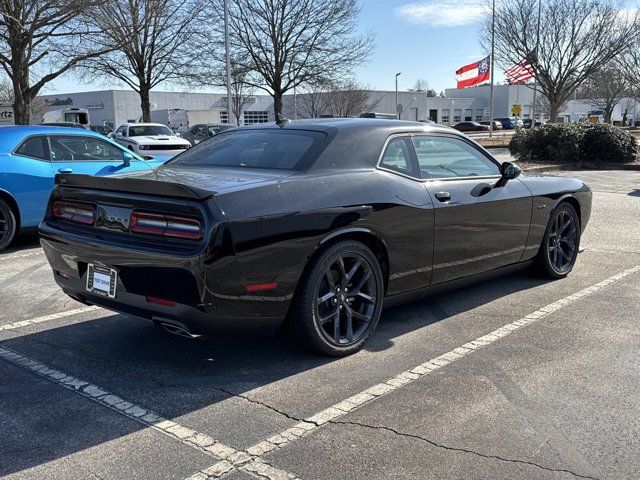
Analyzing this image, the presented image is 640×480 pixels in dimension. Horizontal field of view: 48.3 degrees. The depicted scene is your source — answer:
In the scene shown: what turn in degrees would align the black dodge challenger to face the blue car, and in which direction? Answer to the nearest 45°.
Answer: approximately 90° to its left

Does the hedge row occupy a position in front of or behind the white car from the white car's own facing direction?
in front

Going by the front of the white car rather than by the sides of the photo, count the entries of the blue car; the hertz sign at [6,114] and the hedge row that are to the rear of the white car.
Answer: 1

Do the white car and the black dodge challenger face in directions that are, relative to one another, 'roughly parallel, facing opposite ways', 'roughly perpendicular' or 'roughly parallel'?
roughly perpendicular

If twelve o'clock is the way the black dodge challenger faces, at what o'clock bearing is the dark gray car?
The dark gray car is roughly at 10 o'clock from the black dodge challenger.

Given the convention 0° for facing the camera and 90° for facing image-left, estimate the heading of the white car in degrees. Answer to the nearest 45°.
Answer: approximately 315°

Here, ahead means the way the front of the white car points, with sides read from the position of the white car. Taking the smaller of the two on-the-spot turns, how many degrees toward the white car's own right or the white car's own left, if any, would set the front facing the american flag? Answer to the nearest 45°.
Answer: approximately 90° to the white car's own left

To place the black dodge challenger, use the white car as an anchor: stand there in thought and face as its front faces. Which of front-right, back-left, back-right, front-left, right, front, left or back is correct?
front-right

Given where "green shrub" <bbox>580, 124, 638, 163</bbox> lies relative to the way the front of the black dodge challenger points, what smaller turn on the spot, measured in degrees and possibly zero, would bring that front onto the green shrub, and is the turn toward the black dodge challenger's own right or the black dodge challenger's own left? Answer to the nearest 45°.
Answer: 0° — it already faces it

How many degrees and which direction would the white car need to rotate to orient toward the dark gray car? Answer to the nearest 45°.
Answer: approximately 135° to its left

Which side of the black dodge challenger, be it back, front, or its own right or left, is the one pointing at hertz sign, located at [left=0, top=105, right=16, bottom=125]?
left

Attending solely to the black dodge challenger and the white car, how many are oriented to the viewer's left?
0

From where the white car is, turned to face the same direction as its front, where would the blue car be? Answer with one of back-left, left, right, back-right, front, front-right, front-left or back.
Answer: front-right

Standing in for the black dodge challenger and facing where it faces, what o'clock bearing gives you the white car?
The white car is roughly at 10 o'clock from the black dodge challenger.

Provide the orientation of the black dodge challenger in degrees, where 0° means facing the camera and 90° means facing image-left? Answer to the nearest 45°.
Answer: approximately 225°

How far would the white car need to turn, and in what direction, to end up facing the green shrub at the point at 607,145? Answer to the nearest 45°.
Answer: approximately 45° to its left

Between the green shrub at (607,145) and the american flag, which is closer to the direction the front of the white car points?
the green shrub

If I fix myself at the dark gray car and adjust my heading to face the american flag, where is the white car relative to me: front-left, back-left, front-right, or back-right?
back-right
